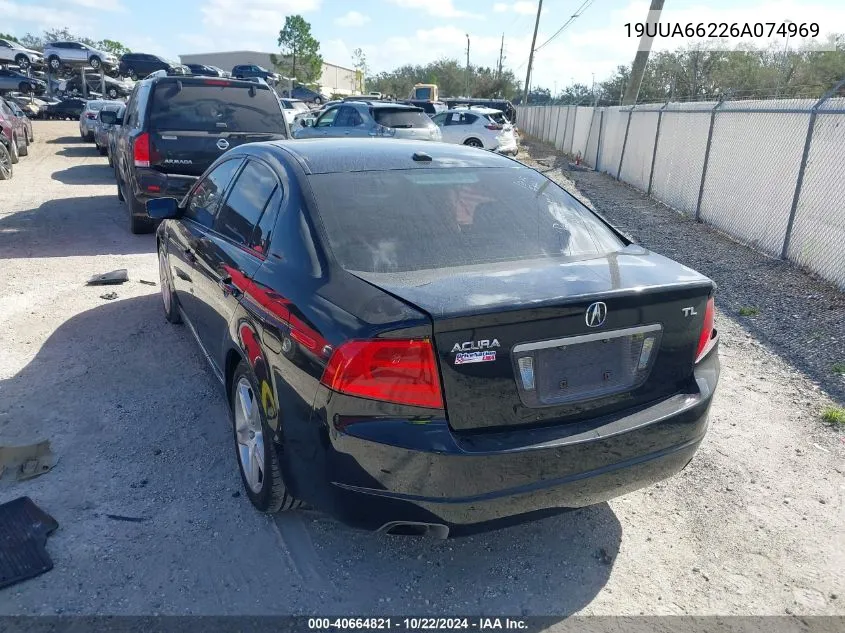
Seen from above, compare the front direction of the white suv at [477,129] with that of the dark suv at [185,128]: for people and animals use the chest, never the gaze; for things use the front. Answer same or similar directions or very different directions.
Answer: same or similar directions

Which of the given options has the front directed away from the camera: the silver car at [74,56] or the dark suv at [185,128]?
the dark suv

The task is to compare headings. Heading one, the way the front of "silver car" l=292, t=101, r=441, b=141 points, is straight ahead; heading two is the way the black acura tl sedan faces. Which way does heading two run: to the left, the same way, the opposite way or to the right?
the same way

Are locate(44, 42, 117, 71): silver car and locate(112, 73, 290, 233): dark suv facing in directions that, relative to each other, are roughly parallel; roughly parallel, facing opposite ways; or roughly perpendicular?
roughly perpendicular

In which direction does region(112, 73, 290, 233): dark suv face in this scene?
away from the camera

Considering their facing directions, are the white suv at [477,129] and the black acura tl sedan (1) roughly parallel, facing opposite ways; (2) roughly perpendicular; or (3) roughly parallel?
roughly parallel

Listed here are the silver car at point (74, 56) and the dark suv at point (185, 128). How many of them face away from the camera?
1

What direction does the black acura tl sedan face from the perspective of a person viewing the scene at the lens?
facing away from the viewer and to the left of the viewer

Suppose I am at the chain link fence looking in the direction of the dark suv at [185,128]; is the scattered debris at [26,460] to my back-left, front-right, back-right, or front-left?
front-left

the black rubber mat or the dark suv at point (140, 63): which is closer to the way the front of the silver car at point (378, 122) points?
the dark suv

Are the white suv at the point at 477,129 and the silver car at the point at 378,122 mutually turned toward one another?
no

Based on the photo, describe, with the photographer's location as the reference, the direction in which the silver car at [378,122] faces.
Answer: facing away from the viewer and to the left of the viewer

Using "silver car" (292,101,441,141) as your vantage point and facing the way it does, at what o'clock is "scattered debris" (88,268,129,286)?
The scattered debris is roughly at 8 o'clock from the silver car.

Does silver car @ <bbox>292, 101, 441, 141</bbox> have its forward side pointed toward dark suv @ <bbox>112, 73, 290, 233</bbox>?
no

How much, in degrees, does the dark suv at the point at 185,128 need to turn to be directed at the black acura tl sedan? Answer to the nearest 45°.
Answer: approximately 180°
